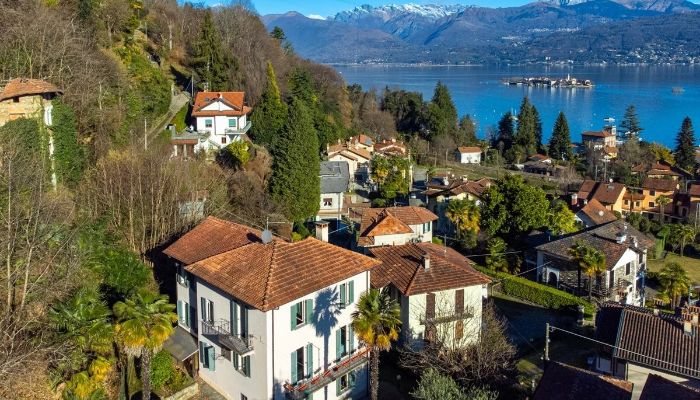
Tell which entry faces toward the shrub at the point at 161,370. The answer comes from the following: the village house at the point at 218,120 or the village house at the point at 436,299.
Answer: the village house at the point at 218,120

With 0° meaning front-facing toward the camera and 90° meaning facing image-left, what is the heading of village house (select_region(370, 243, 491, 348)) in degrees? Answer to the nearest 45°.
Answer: approximately 315°

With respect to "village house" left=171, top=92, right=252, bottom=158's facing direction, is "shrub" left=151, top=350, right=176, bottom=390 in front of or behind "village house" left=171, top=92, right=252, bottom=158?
in front

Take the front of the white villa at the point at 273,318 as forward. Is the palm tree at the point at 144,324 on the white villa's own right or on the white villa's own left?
on the white villa's own right

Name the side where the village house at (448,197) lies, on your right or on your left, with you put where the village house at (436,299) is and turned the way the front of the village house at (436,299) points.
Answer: on your left

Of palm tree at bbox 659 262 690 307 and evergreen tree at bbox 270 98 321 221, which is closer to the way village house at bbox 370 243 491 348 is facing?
the palm tree

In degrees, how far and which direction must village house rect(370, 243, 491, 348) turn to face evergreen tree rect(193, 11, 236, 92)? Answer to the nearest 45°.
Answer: approximately 180°

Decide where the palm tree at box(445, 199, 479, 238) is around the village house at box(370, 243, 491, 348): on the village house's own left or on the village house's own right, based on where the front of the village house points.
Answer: on the village house's own left

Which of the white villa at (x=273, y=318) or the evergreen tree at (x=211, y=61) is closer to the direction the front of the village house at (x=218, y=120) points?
the white villa

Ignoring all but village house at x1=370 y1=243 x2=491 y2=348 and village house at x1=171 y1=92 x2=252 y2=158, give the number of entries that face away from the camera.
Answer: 0
